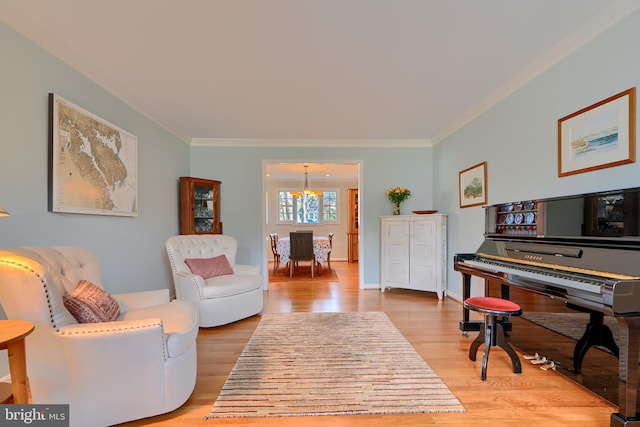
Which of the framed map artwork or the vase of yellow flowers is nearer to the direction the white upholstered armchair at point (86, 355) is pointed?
the vase of yellow flowers

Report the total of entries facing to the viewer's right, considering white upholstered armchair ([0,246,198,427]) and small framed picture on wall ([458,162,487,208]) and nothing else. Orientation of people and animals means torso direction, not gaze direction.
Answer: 1

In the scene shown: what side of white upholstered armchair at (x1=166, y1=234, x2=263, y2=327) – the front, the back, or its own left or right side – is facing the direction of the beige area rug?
front

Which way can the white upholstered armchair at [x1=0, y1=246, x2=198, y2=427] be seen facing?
to the viewer's right

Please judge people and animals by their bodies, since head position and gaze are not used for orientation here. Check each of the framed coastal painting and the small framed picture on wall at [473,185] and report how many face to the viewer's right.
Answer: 0

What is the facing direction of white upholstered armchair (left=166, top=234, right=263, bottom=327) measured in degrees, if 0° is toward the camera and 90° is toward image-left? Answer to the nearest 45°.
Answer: approximately 315°

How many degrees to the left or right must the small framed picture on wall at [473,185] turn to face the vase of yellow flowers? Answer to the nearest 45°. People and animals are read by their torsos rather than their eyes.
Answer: approximately 90° to its right

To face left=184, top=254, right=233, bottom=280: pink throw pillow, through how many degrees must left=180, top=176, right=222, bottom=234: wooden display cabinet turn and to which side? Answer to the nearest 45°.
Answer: approximately 45° to its right

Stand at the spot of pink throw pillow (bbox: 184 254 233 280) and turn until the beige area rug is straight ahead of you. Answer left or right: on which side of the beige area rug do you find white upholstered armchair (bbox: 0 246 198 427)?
right

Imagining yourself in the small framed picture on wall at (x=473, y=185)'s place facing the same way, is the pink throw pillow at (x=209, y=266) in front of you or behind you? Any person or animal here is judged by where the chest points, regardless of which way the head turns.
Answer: in front

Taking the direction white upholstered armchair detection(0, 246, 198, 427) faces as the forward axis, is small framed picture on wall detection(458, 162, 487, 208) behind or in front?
in front

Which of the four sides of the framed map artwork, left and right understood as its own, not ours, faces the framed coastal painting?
front
